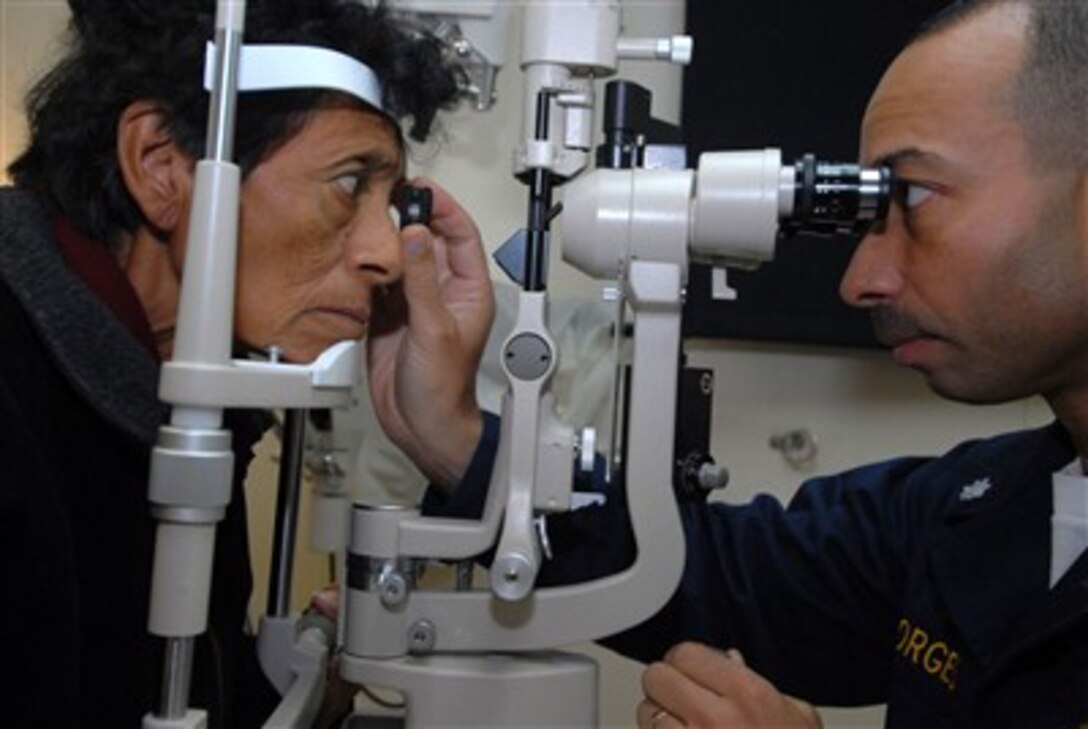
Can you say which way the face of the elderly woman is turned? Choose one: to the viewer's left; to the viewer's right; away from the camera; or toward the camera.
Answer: to the viewer's right

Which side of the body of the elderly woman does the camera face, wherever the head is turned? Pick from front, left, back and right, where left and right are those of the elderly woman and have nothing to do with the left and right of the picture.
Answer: right
